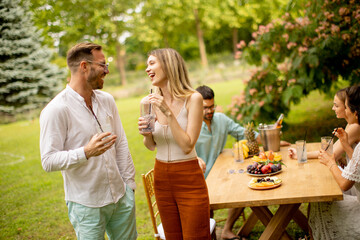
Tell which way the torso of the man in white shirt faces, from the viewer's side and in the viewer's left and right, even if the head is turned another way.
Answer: facing the viewer and to the right of the viewer

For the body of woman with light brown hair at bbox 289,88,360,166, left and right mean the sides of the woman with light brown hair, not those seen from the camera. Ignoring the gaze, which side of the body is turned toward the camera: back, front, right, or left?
left

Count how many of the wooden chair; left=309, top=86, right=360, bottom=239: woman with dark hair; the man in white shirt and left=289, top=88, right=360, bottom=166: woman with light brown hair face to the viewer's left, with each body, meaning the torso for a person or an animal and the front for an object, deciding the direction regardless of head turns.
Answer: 2

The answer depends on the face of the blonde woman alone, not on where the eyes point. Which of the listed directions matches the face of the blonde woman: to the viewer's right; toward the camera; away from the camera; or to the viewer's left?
to the viewer's left

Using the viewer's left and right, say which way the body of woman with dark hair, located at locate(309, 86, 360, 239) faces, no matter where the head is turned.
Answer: facing to the left of the viewer

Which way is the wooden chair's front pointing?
to the viewer's right

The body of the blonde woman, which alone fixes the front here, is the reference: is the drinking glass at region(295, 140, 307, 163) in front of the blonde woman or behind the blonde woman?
behind

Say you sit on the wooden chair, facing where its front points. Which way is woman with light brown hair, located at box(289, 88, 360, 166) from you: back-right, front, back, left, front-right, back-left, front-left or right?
front

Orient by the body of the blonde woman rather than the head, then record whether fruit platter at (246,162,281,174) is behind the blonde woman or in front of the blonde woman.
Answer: behind

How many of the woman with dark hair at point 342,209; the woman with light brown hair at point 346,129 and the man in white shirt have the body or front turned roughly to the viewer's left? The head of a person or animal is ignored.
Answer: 2

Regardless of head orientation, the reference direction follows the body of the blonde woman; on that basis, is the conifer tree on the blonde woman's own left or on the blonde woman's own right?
on the blonde woman's own right

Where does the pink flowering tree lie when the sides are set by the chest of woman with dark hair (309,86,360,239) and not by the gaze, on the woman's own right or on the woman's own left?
on the woman's own right

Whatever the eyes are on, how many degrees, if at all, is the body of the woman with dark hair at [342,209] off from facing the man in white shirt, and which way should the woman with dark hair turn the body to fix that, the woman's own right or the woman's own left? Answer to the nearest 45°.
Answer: approximately 45° to the woman's own left

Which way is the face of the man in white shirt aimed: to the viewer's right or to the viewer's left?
to the viewer's right
